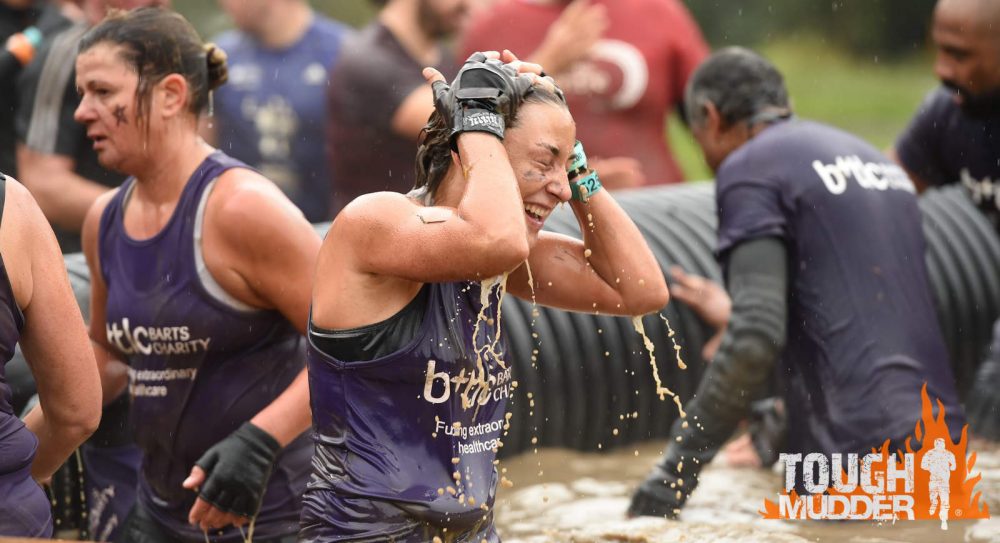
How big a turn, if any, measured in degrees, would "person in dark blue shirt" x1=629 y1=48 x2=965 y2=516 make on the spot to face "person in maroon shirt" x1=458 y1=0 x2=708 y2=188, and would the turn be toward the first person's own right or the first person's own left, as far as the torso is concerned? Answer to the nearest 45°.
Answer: approximately 45° to the first person's own right

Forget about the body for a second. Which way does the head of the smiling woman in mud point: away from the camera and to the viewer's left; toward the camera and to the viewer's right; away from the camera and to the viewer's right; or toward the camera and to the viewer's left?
toward the camera and to the viewer's right

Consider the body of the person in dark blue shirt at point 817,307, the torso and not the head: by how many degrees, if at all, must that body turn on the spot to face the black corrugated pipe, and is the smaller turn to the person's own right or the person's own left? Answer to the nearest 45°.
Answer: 0° — they already face it

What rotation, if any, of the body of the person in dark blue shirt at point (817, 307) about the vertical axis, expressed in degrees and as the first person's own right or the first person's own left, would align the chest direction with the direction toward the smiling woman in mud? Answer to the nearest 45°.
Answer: approximately 90° to the first person's own left

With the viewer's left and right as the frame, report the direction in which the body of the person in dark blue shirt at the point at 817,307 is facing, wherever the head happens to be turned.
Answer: facing away from the viewer and to the left of the viewer

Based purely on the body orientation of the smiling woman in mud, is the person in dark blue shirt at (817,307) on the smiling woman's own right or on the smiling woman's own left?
on the smiling woman's own left

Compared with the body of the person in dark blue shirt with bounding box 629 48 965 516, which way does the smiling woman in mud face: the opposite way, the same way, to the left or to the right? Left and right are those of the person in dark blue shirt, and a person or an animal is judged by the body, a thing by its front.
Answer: the opposite way

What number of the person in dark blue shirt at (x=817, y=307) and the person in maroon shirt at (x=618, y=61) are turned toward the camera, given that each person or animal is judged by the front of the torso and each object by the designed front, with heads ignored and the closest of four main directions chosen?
1

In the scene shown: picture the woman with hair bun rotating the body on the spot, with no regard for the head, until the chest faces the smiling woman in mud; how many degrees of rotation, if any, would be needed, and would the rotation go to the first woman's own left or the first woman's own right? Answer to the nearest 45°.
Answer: approximately 90° to the first woman's own left

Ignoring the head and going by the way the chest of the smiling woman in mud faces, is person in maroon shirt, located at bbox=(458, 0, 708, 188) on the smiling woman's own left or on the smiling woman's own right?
on the smiling woman's own left

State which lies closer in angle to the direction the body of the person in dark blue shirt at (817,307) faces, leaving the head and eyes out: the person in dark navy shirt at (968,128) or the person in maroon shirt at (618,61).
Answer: the person in maroon shirt
